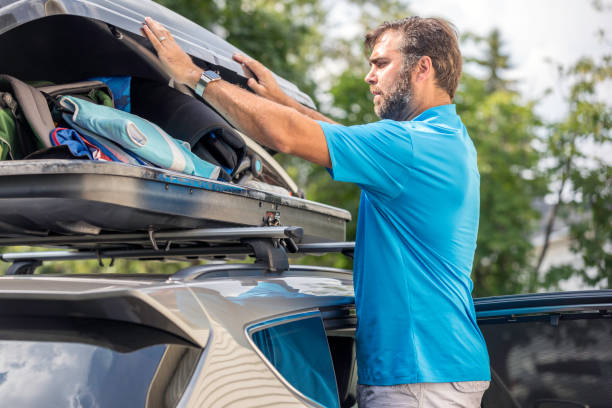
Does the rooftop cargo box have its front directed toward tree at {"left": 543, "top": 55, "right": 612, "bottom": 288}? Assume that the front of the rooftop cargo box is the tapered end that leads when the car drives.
yes

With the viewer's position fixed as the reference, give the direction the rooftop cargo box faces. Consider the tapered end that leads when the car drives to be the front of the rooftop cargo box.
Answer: facing away from the viewer and to the right of the viewer

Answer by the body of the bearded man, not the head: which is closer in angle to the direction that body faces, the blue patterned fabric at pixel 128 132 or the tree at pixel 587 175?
the blue patterned fabric

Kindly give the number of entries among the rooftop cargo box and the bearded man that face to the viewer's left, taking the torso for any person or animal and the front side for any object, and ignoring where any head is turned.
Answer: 1

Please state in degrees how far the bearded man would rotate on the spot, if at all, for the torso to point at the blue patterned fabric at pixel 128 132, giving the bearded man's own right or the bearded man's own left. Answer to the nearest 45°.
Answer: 0° — they already face it

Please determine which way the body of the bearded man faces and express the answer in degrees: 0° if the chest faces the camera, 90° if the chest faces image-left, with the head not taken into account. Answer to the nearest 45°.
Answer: approximately 90°

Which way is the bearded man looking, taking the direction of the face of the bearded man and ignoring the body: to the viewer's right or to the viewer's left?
to the viewer's left

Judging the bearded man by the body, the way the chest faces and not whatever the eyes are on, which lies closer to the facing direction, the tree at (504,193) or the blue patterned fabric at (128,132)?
the blue patterned fabric

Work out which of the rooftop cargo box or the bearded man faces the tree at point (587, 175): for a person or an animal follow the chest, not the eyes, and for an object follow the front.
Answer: the rooftop cargo box
